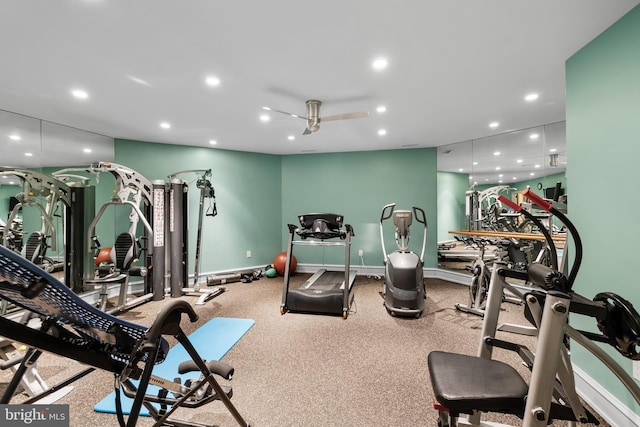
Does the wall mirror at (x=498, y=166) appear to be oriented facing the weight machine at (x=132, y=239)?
yes

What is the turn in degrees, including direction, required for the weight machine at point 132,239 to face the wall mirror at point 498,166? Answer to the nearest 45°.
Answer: approximately 90° to its left

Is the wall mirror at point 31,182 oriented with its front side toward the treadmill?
yes

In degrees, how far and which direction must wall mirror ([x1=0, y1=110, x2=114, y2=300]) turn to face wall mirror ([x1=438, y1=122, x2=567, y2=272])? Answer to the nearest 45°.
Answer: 0° — it already faces it

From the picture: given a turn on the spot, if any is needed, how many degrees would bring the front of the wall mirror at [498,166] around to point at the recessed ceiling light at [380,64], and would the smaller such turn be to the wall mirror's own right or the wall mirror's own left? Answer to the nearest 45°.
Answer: approximately 45° to the wall mirror's own left
